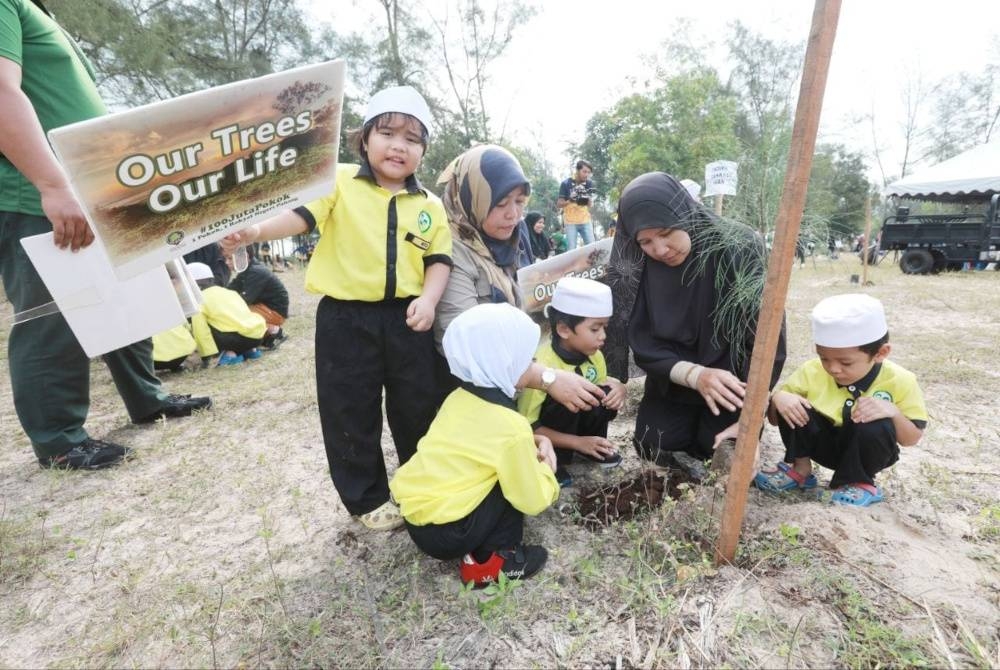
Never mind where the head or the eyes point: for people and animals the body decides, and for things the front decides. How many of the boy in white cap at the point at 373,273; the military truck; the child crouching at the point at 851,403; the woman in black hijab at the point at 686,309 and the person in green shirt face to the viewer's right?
2

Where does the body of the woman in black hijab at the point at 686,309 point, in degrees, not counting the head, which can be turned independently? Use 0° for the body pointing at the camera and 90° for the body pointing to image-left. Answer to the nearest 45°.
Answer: approximately 0°

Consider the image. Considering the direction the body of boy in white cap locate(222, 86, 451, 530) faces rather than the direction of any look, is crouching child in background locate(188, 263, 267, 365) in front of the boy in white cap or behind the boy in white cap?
behind

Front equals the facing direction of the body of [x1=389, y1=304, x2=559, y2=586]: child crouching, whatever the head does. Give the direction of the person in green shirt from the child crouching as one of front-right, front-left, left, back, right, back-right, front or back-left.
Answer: left

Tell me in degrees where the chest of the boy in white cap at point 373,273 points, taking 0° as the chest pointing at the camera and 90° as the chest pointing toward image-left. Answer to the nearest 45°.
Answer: approximately 0°

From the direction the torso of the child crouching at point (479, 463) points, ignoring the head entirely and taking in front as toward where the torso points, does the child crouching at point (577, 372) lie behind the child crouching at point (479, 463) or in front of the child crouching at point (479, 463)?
in front

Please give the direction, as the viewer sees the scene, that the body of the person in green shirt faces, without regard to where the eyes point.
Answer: to the viewer's right

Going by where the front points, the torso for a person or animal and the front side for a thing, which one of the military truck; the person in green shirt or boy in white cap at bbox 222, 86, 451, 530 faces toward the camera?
the boy in white cap

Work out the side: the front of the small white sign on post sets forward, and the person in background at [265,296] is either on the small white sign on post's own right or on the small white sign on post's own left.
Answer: on the small white sign on post's own right

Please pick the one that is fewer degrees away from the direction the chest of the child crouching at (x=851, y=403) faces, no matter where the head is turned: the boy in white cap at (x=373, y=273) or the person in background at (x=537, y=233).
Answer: the boy in white cap

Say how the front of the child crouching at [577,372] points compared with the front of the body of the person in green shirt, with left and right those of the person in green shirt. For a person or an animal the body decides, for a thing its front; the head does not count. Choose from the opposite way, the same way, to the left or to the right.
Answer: to the right

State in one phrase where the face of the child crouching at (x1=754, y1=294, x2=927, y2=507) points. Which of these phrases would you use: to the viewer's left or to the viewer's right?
to the viewer's left

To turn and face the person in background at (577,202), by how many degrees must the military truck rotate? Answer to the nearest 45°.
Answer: approximately 135° to its right

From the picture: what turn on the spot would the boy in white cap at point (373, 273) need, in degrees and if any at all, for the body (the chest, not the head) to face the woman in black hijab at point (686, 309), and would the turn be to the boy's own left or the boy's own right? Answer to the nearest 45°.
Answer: approximately 90° to the boy's own left

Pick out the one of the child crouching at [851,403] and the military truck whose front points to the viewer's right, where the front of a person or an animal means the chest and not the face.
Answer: the military truck

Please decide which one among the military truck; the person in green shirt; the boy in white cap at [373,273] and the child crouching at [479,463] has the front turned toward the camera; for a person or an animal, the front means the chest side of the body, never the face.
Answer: the boy in white cap

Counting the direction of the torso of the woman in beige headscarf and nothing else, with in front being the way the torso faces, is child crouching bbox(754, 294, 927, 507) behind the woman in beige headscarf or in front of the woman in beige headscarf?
in front
